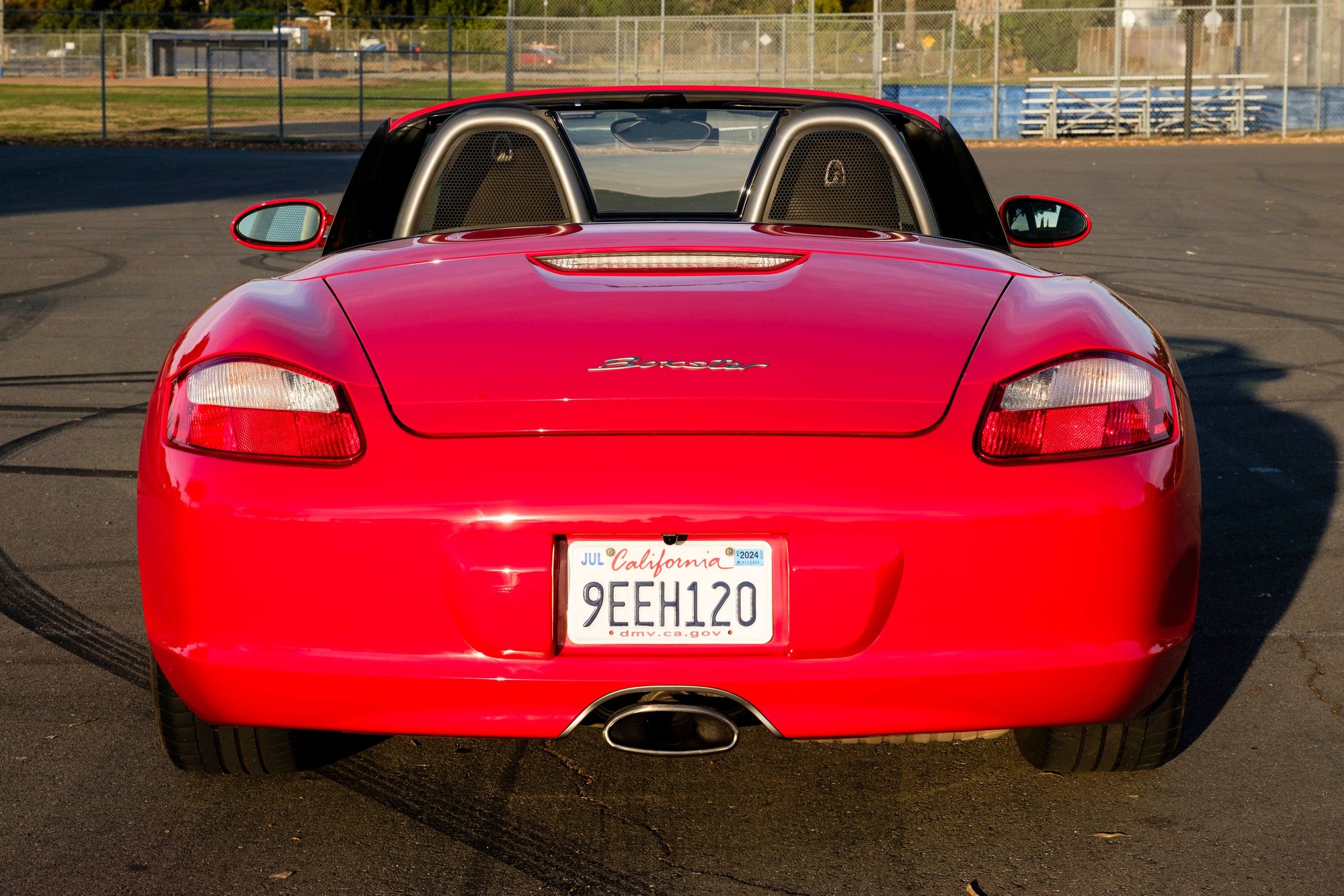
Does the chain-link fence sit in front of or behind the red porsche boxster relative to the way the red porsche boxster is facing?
in front

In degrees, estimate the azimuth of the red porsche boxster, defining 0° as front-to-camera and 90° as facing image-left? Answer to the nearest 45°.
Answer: approximately 180°

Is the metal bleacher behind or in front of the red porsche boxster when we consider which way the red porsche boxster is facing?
in front
